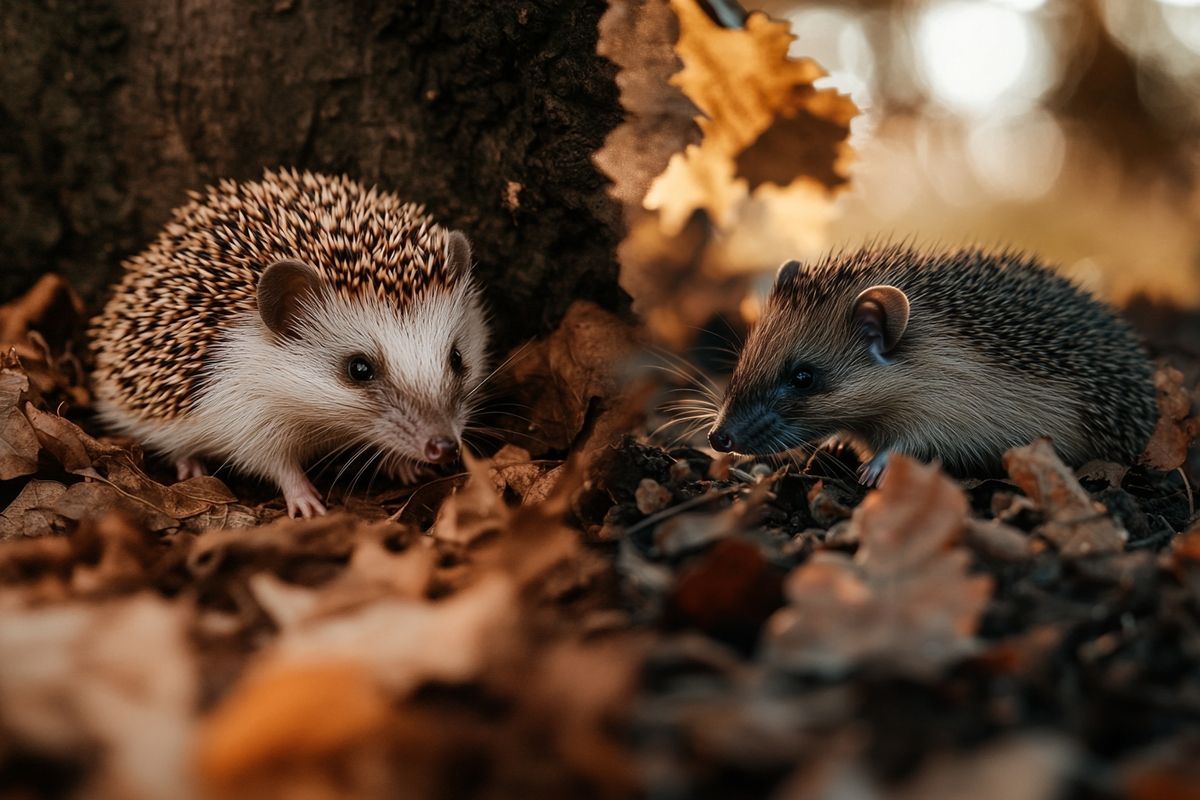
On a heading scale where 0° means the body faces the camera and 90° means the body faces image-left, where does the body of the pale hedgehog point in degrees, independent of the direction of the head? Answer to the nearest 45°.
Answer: approximately 315°

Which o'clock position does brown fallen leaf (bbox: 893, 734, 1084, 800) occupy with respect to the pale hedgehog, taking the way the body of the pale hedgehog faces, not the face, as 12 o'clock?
The brown fallen leaf is roughly at 1 o'clock from the pale hedgehog.

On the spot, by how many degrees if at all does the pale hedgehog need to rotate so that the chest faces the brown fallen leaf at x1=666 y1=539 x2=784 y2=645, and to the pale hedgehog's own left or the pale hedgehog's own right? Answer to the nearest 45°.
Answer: approximately 45° to the pale hedgehog's own right

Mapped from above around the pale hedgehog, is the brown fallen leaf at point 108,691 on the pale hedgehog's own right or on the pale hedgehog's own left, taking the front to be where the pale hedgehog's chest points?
on the pale hedgehog's own right

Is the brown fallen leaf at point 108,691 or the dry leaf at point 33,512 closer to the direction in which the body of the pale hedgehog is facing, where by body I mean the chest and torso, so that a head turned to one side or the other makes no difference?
the brown fallen leaf

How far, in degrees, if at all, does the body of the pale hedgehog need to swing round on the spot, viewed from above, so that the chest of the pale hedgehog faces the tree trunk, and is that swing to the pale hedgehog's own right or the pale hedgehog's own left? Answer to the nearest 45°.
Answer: approximately 135° to the pale hedgehog's own left
